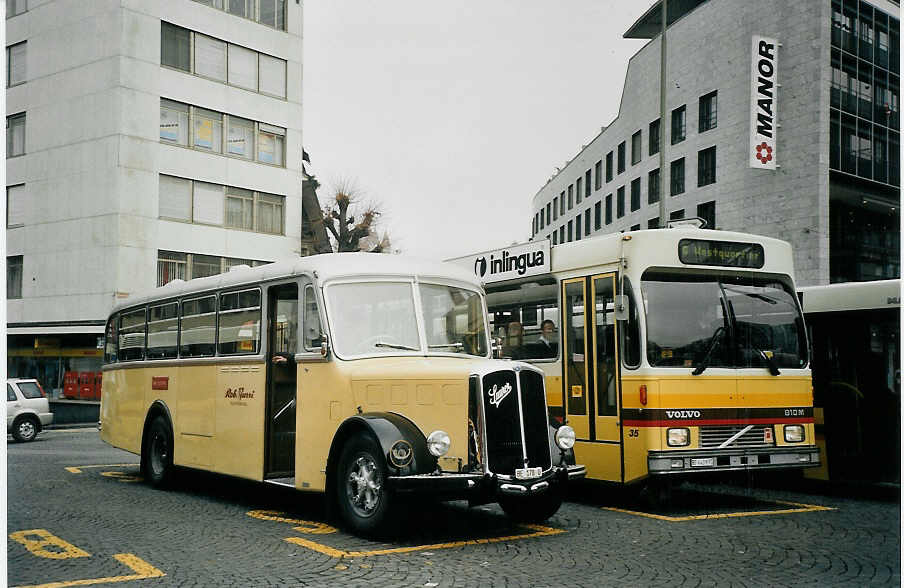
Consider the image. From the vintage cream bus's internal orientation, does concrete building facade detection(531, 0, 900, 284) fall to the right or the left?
on its left

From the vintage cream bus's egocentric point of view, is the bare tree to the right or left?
on its left

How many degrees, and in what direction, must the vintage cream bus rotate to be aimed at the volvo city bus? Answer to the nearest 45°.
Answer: approximately 45° to its left

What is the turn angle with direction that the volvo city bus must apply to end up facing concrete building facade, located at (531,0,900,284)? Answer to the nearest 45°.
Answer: approximately 135° to its left

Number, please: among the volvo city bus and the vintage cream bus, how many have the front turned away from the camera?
0

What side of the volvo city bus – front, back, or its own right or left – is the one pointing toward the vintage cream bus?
right

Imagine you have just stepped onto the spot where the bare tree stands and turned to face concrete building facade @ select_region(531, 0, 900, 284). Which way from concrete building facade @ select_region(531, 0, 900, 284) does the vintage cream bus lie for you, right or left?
right

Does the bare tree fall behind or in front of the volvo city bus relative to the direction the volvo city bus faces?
behind

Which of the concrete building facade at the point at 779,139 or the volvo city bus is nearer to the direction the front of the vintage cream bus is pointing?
the volvo city bus

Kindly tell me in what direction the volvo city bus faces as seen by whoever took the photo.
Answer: facing the viewer and to the right of the viewer

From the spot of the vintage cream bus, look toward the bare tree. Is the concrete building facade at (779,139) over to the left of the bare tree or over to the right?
right
